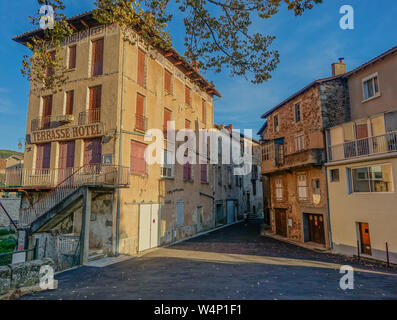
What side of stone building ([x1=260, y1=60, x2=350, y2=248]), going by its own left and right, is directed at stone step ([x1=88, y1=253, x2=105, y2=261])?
front

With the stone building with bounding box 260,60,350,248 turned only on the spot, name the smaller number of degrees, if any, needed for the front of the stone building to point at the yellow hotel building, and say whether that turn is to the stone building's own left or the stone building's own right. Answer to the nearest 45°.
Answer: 0° — it already faces it

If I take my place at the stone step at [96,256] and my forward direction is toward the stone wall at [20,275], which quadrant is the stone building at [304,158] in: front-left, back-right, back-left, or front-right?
back-left

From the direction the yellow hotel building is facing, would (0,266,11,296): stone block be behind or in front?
in front

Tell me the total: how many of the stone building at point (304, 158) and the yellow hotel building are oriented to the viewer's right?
0
